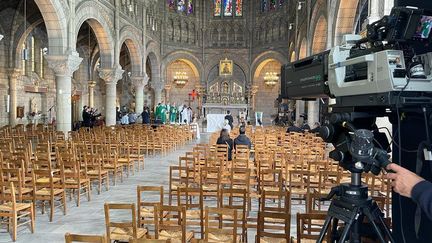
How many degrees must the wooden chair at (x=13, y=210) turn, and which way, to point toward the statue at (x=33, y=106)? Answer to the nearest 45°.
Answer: approximately 45° to its left

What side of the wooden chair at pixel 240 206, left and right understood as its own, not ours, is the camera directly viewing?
back

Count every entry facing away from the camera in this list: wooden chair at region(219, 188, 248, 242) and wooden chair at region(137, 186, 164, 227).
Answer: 2

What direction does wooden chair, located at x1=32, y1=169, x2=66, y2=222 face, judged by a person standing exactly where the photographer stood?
facing away from the viewer and to the right of the viewer

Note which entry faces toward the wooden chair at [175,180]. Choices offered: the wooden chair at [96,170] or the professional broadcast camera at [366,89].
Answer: the professional broadcast camera

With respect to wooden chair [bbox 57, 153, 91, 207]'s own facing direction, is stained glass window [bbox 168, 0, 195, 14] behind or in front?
in front

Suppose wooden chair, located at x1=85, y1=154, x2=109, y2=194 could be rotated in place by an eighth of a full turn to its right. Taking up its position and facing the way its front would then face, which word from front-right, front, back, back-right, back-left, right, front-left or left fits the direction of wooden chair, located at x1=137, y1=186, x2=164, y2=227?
right

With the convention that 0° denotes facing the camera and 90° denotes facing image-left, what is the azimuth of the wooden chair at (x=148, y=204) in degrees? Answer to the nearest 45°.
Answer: approximately 180°

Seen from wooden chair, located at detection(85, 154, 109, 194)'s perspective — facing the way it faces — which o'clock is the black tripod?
The black tripod is roughly at 4 o'clock from the wooden chair.

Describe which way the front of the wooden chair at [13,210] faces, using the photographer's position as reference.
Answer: facing away from the viewer and to the right of the viewer

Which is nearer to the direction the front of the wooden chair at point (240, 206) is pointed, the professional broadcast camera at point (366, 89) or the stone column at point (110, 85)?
the stone column

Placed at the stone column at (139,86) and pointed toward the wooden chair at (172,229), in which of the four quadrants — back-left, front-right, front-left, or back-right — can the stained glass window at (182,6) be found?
back-left

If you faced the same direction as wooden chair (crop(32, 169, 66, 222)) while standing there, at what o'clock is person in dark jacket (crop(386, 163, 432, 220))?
The person in dark jacket is roughly at 4 o'clock from the wooden chair.

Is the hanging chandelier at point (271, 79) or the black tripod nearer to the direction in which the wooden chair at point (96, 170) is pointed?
the hanging chandelier

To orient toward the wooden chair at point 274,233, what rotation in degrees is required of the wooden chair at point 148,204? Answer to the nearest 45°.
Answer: approximately 135° to its right

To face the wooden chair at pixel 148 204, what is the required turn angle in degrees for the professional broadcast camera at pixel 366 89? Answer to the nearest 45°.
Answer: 0° — it already faces it

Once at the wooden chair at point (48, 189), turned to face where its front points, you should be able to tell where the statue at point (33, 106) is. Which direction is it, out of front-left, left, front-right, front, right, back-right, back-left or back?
front-left

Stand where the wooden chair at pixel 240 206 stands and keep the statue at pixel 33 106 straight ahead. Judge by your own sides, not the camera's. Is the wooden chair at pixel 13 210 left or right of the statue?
left

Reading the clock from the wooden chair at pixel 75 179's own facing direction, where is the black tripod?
The black tripod is roughly at 4 o'clock from the wooden chair.
